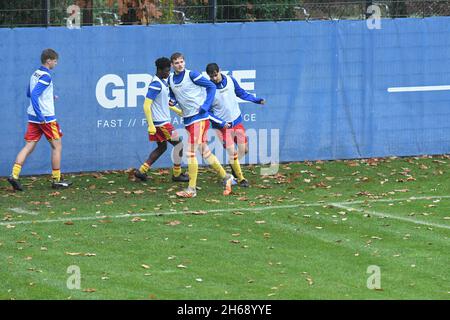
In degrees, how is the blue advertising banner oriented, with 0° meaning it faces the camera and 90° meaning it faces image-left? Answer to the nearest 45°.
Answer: approximately 0°

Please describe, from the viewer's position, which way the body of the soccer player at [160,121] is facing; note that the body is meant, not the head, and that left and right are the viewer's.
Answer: facing to the right of the viewer

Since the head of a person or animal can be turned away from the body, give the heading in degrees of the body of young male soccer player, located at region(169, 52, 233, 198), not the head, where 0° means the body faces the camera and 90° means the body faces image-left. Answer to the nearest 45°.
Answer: approximately 45°

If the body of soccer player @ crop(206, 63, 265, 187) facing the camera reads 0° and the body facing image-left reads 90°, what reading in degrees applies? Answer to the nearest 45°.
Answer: approximately 45°

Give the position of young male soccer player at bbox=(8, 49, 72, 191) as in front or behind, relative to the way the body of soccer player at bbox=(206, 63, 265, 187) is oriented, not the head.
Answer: in front

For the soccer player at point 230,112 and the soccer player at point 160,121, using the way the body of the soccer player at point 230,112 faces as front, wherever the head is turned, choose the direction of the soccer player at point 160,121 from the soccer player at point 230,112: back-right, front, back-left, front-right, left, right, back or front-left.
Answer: front-right

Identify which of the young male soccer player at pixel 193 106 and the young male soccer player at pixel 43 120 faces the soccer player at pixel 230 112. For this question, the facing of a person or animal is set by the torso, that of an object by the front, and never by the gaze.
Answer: the young male soccer player at pixel 43 120

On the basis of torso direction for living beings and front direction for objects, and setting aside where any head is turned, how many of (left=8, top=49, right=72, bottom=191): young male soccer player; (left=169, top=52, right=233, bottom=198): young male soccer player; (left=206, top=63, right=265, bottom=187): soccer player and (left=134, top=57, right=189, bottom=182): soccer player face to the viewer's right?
2

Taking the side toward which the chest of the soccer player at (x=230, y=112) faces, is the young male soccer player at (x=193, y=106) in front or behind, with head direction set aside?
in front

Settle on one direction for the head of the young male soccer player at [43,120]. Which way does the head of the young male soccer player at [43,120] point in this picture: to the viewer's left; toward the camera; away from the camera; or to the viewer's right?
to the viewer's right

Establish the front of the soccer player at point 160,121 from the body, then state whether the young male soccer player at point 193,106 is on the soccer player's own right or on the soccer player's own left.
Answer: on the soccer player's own right

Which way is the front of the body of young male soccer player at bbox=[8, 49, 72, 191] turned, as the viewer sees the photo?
to the viewer's right
